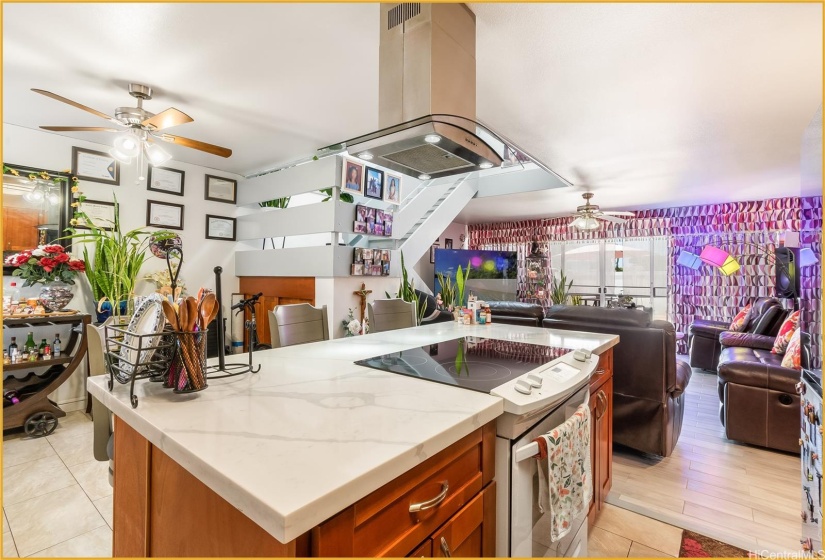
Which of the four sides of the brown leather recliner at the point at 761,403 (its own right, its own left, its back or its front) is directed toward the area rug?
left

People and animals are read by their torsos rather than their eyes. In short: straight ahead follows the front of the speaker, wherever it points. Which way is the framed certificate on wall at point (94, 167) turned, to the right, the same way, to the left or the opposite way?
to the left

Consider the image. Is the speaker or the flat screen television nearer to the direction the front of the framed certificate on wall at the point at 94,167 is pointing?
the speaker

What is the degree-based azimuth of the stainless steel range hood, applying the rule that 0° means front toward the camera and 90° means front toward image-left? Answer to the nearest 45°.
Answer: approximately 315°

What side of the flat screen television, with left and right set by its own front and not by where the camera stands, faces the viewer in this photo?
front

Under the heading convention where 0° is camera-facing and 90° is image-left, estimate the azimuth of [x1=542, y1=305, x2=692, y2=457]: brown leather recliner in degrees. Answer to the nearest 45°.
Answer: approximately 225°

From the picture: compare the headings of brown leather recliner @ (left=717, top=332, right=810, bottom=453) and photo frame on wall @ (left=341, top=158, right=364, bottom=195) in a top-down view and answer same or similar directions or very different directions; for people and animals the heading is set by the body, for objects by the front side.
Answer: very different directions

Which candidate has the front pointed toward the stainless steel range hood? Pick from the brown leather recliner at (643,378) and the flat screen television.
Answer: the flat screen television

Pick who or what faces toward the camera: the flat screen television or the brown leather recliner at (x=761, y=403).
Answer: the flat screen television

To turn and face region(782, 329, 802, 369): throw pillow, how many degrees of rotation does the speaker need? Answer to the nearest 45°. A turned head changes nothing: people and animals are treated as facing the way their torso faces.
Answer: approximately 45° to its left

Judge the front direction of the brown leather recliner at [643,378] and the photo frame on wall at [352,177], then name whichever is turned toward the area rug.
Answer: the photo frame on wall

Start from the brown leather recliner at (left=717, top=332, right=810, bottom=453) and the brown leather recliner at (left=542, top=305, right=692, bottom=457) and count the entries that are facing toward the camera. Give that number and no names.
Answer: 0

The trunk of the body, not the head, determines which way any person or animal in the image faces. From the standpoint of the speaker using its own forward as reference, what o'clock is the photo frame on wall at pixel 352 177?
The photo frame on wall is roughly at 12 o'clock from the speaker.

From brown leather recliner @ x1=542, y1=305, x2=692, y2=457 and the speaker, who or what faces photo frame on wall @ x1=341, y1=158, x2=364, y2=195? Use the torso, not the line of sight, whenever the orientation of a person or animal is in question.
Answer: the speaker

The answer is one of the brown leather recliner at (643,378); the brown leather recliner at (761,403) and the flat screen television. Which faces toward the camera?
the flat screen television

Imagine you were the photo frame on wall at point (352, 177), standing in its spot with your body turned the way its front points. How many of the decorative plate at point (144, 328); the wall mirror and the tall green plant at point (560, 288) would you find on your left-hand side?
1

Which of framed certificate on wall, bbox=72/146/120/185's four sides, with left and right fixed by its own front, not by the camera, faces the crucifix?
left

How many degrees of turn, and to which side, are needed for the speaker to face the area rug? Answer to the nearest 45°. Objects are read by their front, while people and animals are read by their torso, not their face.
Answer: approximately 45° to its left

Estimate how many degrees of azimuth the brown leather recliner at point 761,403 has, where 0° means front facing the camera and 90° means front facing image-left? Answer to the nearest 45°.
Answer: approximately 90°
